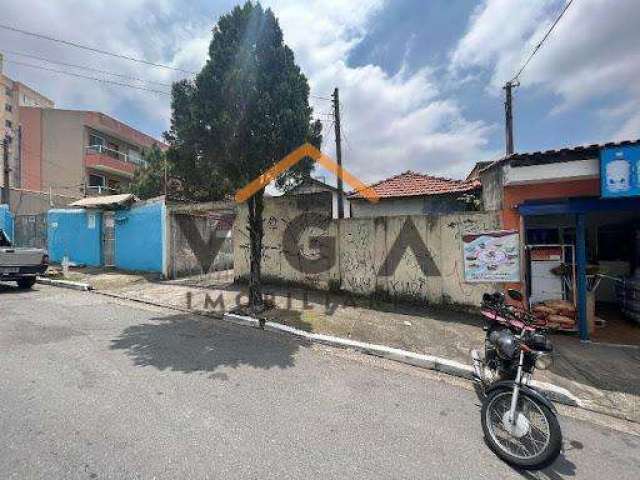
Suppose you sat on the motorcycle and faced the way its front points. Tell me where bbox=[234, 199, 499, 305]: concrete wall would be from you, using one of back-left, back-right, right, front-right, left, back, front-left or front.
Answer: back

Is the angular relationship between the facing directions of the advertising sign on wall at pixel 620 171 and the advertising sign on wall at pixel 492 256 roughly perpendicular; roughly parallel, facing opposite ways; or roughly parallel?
roughly parallel

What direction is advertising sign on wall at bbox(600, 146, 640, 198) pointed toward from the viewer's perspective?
toward the camera

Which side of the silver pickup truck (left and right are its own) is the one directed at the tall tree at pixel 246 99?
back

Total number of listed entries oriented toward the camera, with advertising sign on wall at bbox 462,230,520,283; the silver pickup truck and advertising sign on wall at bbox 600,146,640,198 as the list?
2

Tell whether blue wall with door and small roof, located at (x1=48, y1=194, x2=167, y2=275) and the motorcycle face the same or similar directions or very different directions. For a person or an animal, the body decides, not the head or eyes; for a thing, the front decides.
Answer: same or similar directions

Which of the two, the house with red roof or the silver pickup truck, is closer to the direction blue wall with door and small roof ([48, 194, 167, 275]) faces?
the silver pickup truck

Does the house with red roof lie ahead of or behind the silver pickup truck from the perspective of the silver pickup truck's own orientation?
behind

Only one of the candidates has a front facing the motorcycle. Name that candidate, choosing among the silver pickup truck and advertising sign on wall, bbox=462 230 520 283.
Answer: the advertising sign on wall

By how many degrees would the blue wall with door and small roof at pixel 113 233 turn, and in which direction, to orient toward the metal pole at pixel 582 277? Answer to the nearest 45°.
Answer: approximately 90° to its left

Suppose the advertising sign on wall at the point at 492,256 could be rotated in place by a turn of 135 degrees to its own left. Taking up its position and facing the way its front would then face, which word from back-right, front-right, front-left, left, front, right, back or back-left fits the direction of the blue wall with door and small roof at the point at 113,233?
back-left

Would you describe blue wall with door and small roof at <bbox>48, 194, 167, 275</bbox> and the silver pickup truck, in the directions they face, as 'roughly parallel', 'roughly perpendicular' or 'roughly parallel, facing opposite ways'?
roughly perpendicular

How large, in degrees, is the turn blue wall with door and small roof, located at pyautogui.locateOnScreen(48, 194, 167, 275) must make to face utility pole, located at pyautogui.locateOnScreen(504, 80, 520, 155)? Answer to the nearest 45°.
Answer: approximately 90° to its left

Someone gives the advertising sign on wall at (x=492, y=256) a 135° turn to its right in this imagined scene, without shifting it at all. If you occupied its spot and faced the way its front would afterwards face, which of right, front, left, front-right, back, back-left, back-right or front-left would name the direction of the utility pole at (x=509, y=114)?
front-right

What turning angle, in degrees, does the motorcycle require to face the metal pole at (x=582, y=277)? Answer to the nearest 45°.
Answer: approximately 135° to its left

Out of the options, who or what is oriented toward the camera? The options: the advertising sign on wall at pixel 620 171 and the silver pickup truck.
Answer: the advertising sign on wall

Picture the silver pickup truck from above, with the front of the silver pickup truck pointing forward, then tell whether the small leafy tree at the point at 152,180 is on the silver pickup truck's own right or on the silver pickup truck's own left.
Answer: on the silver pickup truck's own right

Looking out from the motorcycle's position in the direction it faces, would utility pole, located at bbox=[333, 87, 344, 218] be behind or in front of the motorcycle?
behind

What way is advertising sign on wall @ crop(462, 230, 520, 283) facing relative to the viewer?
toward the camera

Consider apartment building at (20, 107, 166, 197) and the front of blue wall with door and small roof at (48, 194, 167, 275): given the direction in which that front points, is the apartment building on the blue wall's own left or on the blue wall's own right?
on the blue wall's own right

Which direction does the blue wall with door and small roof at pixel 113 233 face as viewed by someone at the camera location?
facing the viewer and to the left of the viewer
